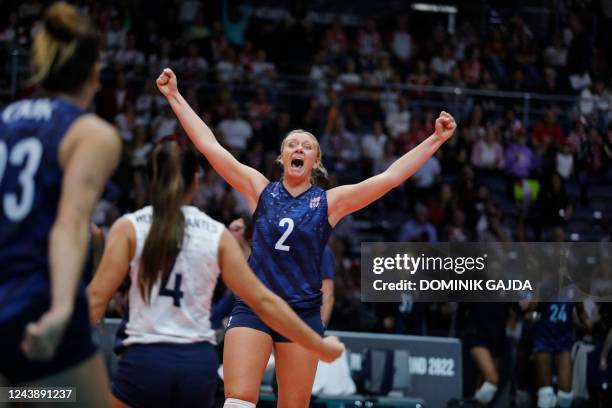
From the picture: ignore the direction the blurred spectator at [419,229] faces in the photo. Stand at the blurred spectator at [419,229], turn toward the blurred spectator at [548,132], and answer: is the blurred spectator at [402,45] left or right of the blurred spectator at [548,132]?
left

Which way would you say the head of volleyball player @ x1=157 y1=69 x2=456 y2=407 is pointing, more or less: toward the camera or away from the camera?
toward the camera

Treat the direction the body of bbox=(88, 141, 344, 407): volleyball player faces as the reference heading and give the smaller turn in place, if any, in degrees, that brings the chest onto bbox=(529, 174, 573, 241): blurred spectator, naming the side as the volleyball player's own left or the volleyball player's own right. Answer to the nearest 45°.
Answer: approximately 45° to the volleyball player's own right

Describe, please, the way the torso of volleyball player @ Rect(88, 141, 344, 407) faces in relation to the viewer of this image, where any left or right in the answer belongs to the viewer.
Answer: facing away from the viewer

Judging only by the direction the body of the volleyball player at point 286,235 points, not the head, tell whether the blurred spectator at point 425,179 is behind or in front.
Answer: behind

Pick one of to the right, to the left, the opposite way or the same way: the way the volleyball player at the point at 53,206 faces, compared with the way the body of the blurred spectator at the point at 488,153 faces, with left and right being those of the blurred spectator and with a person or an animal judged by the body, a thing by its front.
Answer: the opposite way

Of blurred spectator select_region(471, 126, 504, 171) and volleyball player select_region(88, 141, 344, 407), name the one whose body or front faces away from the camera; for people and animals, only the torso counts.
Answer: the volleyball player

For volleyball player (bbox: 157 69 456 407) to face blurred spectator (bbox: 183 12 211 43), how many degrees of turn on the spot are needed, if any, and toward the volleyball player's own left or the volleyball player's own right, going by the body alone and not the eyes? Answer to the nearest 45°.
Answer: approximately 180°

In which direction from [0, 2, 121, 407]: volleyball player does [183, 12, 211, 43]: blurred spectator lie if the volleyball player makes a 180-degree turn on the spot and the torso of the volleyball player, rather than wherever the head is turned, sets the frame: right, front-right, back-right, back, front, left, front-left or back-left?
back-right

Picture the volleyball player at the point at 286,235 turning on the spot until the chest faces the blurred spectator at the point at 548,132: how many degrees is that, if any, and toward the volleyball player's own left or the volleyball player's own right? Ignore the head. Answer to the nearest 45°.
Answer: approximately 180°

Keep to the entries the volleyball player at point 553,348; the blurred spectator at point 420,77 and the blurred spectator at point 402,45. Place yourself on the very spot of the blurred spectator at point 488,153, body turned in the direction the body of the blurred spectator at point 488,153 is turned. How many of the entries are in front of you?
1

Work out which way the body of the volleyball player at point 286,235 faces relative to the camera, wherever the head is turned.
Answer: toward the camera

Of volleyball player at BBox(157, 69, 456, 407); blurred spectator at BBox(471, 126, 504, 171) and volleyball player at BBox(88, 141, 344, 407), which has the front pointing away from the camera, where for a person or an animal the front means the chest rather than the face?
volleyball player at BBox(88, 141, 344, 407)

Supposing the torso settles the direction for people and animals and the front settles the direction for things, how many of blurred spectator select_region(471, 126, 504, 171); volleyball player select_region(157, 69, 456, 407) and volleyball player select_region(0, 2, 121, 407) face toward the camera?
2

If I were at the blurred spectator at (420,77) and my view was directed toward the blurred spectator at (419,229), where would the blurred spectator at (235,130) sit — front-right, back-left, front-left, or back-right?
front-right

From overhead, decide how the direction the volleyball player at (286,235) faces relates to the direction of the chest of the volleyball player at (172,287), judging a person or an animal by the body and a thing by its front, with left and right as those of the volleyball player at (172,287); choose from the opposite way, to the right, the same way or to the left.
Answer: the opposite way
